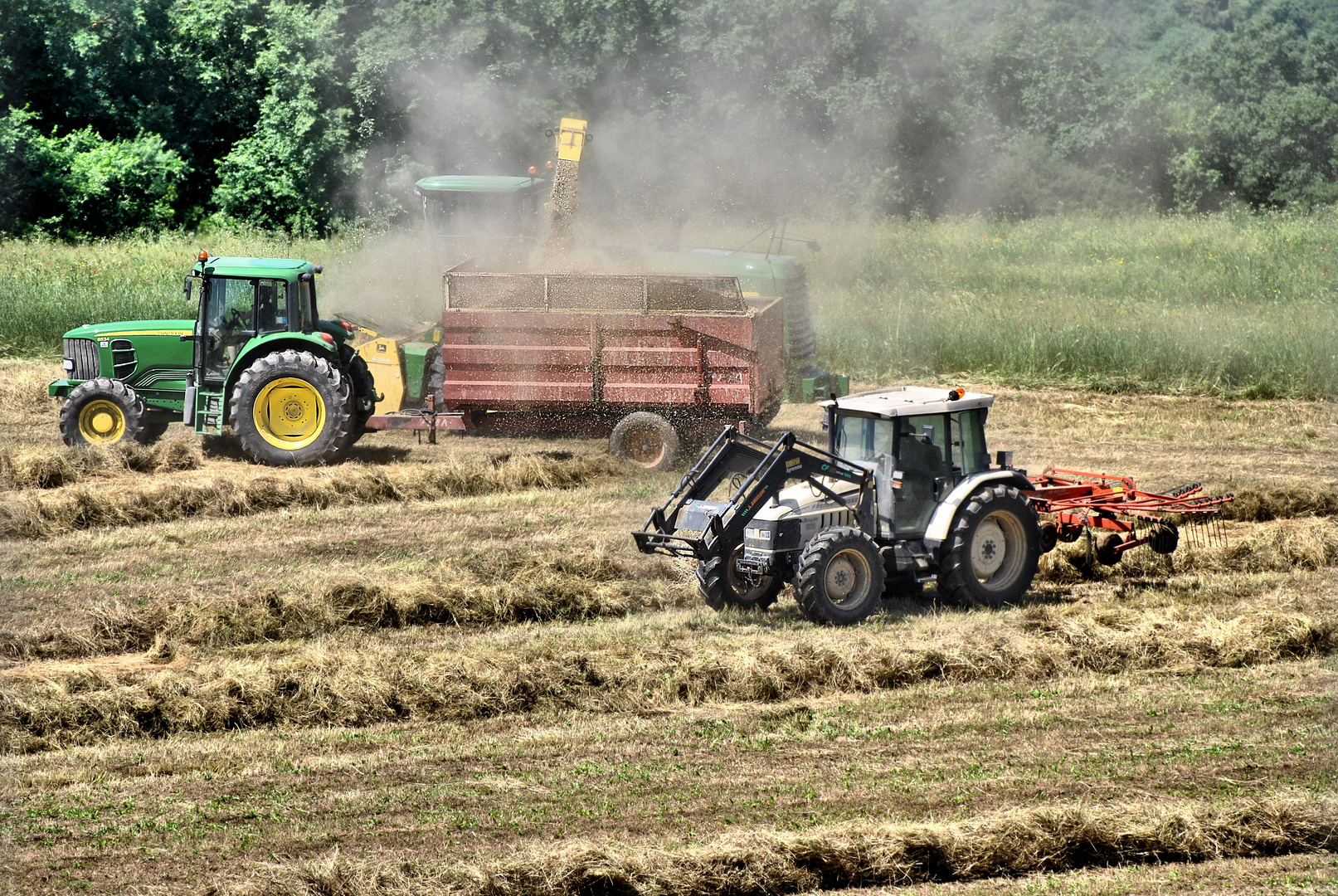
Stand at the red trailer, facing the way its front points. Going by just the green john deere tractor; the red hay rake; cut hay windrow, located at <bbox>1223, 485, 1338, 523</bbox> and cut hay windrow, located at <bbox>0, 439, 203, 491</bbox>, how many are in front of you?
2

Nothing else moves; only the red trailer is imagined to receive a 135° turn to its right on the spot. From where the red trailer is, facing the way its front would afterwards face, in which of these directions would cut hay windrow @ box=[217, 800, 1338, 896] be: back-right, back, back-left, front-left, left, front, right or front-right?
back-right

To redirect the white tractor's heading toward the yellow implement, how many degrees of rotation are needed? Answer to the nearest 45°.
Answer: approximately 90° to its right

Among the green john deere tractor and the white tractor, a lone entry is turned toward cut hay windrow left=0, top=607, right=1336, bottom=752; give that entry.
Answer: the white tractor

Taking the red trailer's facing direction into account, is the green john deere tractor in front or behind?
in front

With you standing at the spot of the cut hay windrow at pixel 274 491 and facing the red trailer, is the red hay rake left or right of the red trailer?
right

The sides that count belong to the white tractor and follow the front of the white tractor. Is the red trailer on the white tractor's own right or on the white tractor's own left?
on the white tractor's own right

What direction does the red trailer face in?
to the viewer's left

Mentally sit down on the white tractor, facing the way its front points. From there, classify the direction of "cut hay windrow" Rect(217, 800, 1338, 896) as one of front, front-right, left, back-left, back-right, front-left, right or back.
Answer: front-left

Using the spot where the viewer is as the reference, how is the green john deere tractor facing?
facing to the left of the viewer

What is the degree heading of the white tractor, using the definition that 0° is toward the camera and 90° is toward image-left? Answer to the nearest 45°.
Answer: approximately 45°
